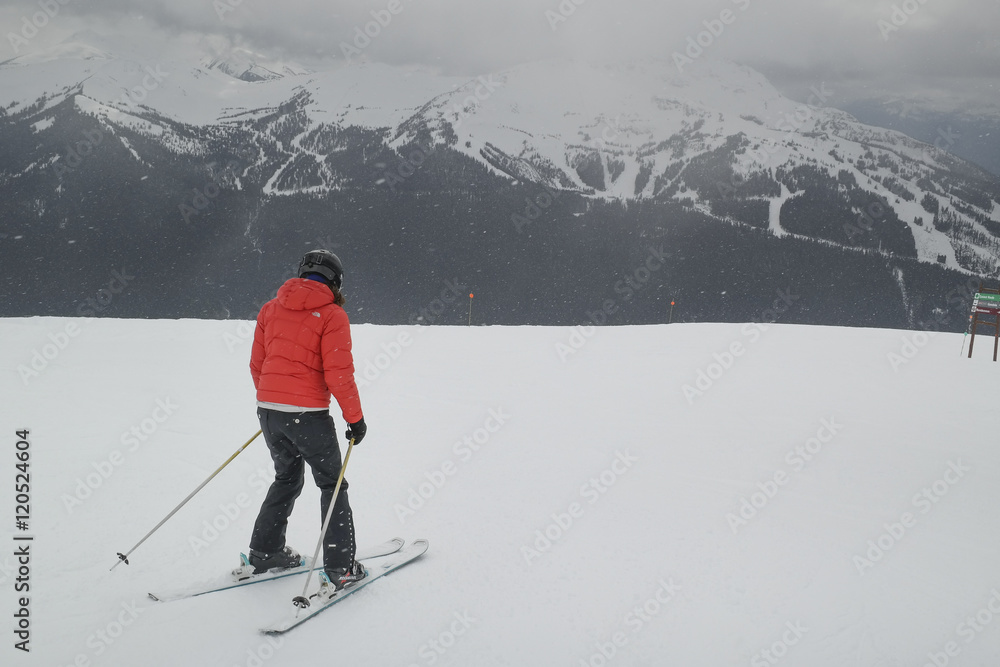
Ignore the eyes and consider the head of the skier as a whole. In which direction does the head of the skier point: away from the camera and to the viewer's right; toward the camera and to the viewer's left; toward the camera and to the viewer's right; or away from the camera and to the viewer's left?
away from the camera and to the viewer's right

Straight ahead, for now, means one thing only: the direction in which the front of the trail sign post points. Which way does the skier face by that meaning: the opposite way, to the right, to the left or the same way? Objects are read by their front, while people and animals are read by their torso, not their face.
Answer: the opposite way

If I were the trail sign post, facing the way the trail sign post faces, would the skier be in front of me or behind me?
in front

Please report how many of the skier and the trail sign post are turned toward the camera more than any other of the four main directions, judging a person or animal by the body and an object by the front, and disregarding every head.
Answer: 1

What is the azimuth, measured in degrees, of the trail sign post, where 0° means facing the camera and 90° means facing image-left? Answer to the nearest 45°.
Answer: approximately 0°

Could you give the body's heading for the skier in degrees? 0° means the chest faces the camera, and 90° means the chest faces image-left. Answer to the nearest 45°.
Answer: approximately 225°
